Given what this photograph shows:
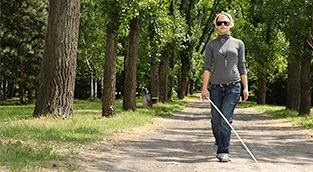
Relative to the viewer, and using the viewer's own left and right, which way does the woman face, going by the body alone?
facing the viewer

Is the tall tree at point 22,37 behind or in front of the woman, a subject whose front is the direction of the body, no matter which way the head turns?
behind

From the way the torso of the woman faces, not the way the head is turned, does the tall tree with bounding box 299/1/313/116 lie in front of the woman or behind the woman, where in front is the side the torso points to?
behind

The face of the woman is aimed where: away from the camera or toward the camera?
toward the camera

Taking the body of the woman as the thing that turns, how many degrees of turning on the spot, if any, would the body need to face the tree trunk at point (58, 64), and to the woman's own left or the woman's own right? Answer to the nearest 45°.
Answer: approximately 135° to the woman's own right

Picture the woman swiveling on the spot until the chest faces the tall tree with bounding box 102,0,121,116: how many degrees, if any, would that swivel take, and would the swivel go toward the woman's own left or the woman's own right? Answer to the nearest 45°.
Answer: approximately 135° to the woman's own right
